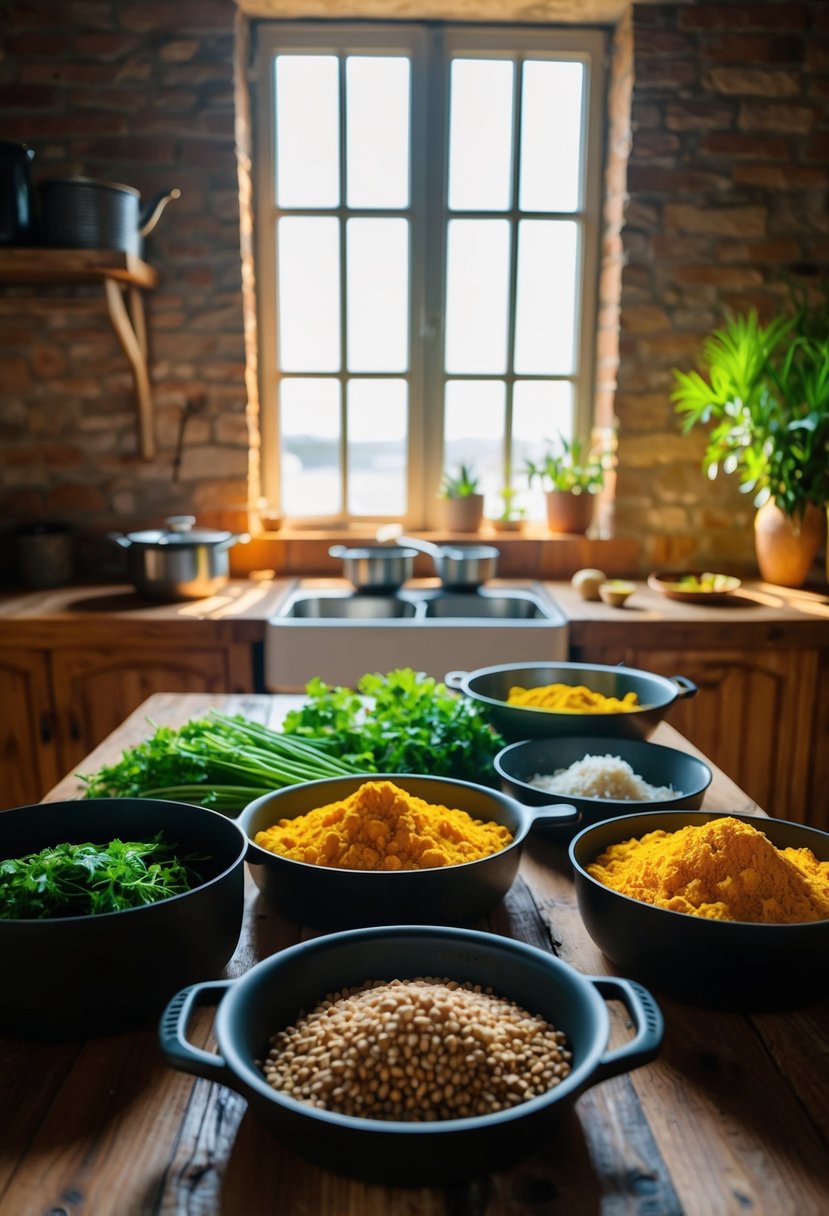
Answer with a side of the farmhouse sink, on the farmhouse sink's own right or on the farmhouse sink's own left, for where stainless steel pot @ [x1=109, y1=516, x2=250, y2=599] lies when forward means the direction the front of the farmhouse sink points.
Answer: on the farmhouse sink's own right

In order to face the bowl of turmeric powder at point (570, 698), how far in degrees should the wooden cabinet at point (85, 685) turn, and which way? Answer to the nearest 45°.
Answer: approximately 45° to its left

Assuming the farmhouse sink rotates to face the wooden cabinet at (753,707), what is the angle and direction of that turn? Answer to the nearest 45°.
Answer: approximately 90° to its left

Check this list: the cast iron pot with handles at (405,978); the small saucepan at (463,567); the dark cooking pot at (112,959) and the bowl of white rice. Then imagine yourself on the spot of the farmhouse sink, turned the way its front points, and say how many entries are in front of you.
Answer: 3

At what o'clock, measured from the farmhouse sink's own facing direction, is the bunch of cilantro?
The bunch of cilantro is roughly at 12 o'clock from the farmhouse sink.

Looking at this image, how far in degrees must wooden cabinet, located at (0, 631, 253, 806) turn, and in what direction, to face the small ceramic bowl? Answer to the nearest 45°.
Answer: approximately 90° to its left

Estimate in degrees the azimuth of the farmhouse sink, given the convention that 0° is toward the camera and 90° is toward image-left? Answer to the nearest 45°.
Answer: approximately 0°

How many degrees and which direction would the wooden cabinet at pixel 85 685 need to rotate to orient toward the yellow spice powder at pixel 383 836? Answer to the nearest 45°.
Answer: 0° — it already faces it

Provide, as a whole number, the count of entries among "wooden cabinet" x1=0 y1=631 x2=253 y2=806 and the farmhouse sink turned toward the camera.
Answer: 2
